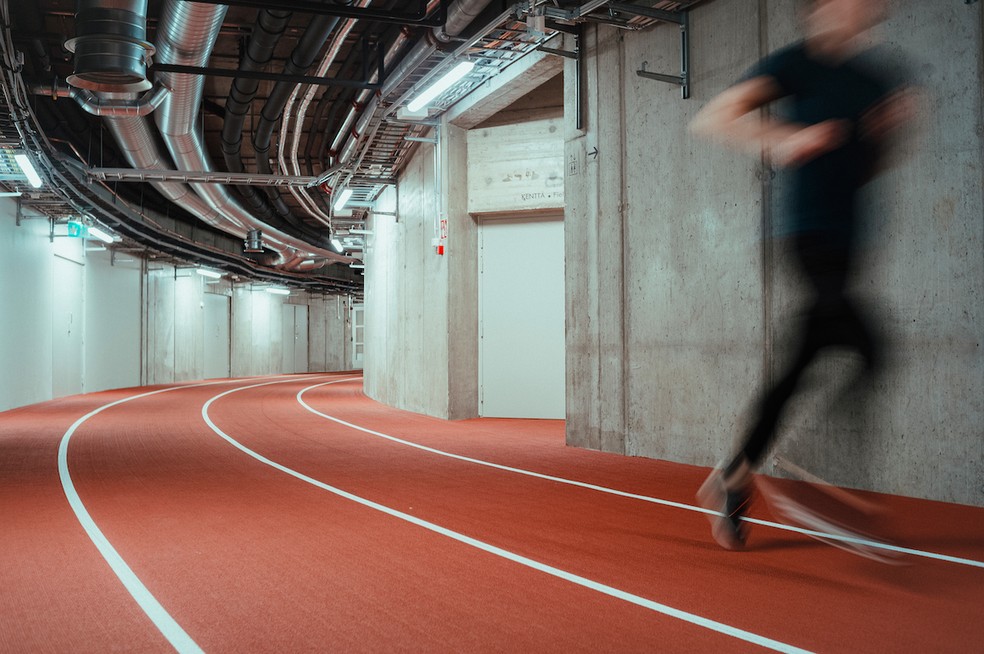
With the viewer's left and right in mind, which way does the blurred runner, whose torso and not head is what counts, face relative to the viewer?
facing the viewer and to the right of the viewer

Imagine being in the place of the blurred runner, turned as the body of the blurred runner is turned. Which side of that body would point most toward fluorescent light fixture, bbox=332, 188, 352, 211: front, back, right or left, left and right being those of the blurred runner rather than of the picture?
back

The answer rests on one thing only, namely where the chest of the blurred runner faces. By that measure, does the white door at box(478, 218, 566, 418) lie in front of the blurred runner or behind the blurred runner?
behind

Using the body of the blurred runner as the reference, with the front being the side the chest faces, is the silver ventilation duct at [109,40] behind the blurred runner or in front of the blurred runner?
behind

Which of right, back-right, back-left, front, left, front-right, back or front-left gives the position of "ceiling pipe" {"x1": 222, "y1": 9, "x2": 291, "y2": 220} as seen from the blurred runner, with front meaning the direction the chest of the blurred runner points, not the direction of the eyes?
back

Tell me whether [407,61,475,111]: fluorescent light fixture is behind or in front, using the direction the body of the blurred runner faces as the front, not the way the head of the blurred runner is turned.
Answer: behind

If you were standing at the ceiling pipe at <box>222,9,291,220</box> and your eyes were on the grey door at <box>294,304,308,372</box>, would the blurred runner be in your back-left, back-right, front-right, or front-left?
back-right

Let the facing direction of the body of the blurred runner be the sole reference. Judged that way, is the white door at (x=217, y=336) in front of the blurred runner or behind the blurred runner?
behind

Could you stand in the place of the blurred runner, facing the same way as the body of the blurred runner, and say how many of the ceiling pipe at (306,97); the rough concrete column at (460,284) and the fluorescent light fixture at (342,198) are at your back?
3
